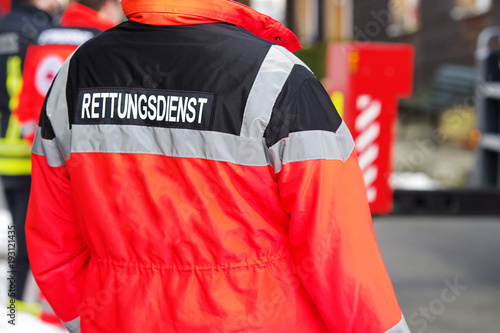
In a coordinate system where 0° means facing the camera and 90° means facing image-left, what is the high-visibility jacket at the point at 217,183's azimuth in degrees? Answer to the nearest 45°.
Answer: approximately 225°

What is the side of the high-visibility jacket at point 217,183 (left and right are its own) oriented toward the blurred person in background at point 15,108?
left
